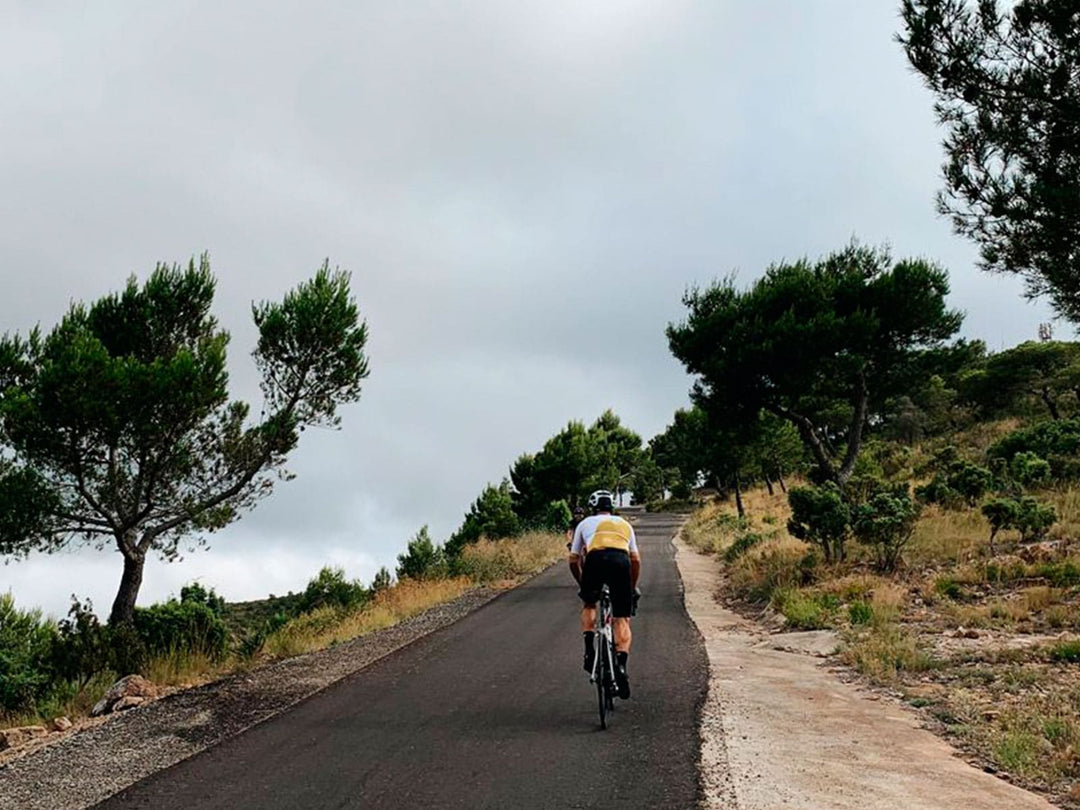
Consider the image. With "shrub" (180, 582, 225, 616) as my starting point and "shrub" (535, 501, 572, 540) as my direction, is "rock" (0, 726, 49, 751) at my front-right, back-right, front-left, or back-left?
back-right

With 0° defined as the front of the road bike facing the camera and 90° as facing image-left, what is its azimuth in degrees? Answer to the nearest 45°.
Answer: approximately 180°

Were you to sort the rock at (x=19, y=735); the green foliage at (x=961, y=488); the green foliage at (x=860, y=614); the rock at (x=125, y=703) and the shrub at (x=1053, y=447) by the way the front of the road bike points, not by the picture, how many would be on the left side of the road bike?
2

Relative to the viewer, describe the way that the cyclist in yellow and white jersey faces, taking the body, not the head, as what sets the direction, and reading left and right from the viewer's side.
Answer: facing away from the viewer

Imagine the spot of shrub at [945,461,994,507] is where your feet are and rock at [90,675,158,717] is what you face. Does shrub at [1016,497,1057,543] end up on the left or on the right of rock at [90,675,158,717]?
left

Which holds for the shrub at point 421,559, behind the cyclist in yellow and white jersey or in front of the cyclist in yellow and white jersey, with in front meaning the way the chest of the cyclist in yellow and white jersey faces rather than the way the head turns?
in front

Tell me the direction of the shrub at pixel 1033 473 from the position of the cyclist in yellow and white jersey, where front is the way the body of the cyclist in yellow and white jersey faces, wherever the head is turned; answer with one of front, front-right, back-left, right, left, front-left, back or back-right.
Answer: front-right

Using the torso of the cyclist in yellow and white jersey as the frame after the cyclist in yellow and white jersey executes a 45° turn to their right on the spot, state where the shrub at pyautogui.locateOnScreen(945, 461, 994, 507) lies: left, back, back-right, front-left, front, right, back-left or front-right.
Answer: front

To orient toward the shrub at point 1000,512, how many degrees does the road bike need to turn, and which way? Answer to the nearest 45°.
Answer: approximately 45° to its right

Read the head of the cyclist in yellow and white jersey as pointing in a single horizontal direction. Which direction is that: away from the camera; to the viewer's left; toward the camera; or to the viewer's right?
away from the camera

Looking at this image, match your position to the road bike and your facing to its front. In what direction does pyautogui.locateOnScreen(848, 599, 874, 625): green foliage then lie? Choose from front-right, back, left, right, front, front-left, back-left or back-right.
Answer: front-right

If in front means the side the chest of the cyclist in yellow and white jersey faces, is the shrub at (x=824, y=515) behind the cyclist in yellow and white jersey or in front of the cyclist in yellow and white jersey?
in front

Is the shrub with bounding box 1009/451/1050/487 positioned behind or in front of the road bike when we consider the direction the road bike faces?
in front

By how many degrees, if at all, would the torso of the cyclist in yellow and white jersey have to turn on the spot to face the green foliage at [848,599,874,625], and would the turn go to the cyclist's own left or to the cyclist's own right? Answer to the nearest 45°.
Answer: approximately 45° to the cyclist's own right
